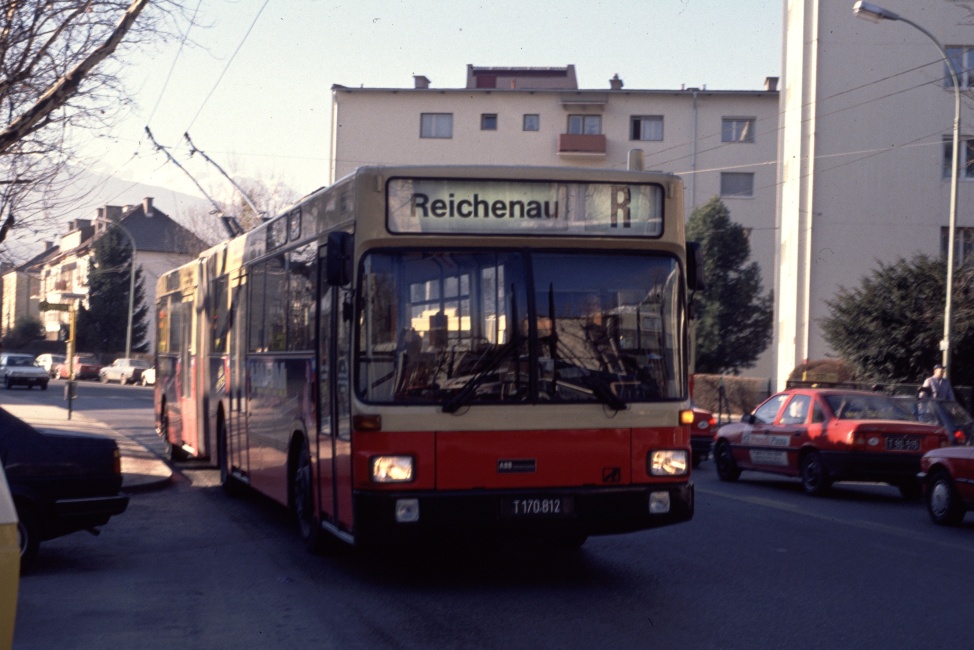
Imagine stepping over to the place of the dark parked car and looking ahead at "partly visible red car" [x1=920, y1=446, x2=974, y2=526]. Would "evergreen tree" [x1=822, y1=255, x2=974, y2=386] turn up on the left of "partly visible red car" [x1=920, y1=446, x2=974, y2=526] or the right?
left

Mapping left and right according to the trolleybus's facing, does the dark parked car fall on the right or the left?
on its right

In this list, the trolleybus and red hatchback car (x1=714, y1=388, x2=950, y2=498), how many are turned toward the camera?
1

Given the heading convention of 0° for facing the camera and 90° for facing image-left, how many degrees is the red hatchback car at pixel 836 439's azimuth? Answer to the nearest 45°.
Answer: approximately 135°

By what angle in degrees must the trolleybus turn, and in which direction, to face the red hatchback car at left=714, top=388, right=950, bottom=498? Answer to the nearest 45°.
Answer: approximately 135° to its left
